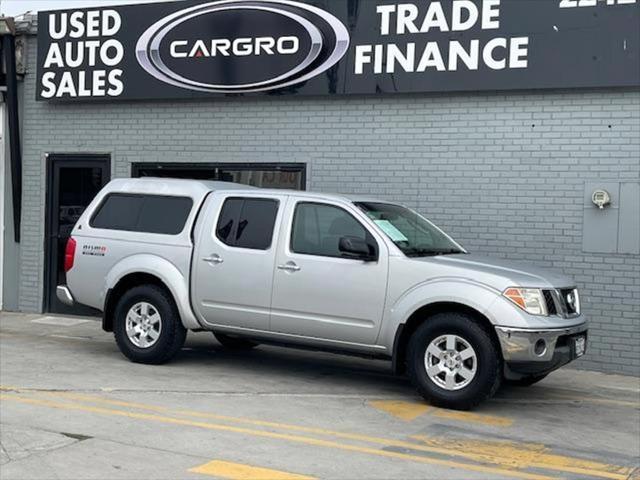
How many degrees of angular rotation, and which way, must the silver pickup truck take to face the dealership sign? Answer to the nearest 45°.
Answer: approximately 135° to its left

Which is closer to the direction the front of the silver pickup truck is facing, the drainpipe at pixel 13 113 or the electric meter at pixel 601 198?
the electric meter

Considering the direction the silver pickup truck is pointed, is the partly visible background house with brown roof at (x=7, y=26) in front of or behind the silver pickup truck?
behind

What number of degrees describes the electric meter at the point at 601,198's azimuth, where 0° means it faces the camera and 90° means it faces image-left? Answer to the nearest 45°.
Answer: approximately 0°

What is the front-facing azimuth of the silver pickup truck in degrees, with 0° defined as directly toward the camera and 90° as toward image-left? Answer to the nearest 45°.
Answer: approximately 315°

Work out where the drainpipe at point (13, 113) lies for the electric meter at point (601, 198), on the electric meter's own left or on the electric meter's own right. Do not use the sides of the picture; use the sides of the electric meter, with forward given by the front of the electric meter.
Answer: on the electric meter's own right

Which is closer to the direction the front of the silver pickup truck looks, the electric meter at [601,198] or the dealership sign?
the electric meter

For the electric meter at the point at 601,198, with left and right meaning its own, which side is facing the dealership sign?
right
